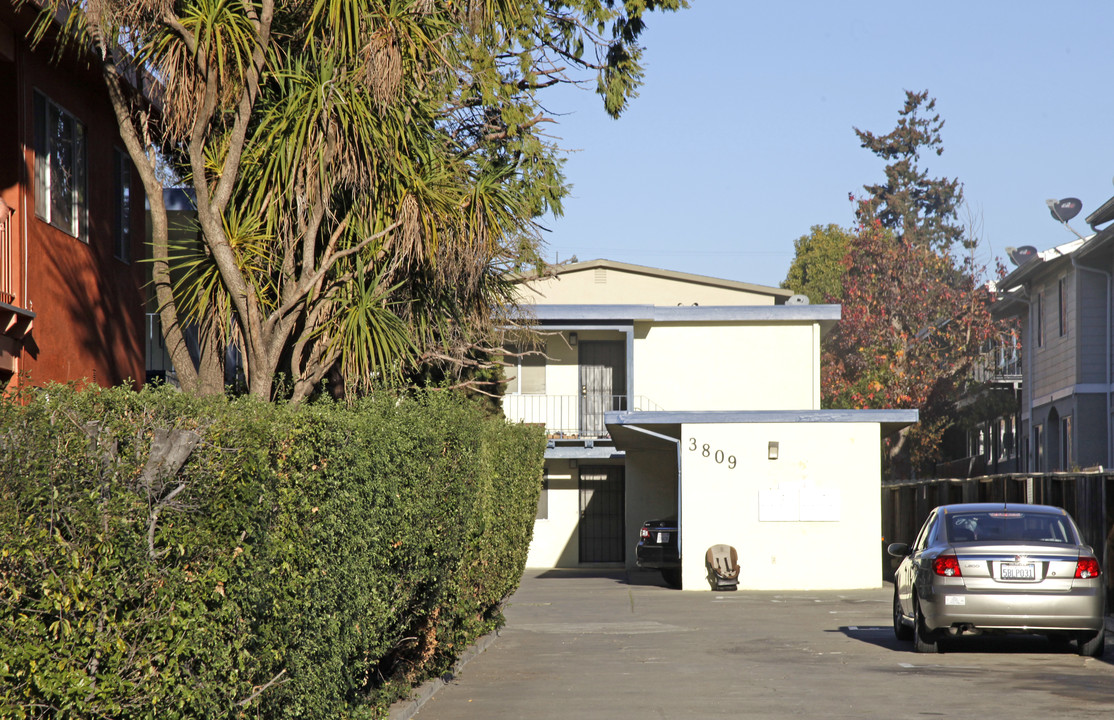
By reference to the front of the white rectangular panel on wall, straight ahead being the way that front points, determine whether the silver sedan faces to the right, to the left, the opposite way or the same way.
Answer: the opposite way

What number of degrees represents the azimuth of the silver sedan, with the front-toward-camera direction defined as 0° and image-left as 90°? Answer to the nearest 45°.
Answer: approximately 180°

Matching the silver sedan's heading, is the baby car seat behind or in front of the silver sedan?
in front

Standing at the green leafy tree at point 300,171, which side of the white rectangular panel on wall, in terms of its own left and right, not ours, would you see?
front

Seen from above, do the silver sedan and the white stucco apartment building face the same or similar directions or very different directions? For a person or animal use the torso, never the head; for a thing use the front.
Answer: very different directions

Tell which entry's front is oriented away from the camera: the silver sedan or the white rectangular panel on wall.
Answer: the silver sedan

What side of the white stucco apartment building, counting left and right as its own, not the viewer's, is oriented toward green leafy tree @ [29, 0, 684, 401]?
front

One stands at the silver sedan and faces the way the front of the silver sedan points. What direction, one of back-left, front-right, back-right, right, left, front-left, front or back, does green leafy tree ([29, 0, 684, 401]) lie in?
back-left

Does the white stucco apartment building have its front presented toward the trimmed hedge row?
yes

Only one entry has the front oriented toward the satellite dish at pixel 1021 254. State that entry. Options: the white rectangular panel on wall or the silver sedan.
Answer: the silver sedan

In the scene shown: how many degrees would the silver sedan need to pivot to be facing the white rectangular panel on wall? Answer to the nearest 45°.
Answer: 0° — it already faces it

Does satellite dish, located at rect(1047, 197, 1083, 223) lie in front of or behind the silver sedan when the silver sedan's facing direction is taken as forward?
in front

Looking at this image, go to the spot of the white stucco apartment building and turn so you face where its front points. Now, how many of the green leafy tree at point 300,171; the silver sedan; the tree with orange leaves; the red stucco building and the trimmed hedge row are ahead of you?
4
